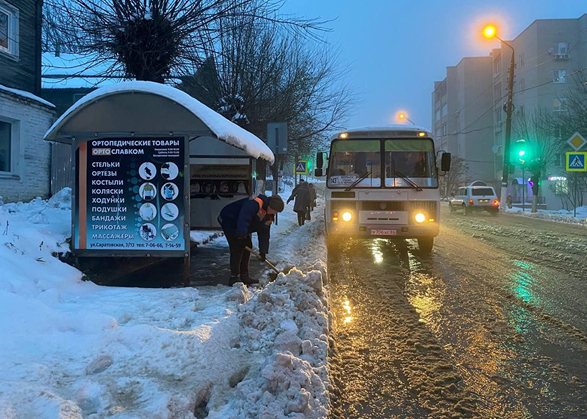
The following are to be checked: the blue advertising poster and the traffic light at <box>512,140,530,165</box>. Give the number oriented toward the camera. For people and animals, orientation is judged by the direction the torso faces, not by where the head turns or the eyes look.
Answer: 2

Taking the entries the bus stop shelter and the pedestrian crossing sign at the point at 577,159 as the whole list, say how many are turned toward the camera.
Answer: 1

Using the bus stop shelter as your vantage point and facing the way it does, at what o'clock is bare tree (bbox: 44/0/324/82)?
The bare tree is roughly at 9 o'clock from the bus stop shelter.

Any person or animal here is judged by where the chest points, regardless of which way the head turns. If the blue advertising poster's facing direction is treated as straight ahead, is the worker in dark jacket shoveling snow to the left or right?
on its left

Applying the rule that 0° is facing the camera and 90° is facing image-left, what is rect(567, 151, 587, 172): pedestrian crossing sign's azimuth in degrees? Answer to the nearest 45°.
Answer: approximately 0°

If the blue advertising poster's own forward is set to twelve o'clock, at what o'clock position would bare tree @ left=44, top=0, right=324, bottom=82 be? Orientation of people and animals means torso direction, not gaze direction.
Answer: The bare tree is roughly at 6 o'clock from the blue advertising poster.

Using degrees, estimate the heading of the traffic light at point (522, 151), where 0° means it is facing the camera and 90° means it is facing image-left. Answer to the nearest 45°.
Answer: approximately 0°

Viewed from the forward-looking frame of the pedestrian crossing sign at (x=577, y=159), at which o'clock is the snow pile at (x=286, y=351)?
The snow pile is roughly at 12 o'clock from the pedestrian crossing sign.

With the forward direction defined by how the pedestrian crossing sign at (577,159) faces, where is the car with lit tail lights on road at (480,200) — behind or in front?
behind

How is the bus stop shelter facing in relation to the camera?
to the viewer's right
